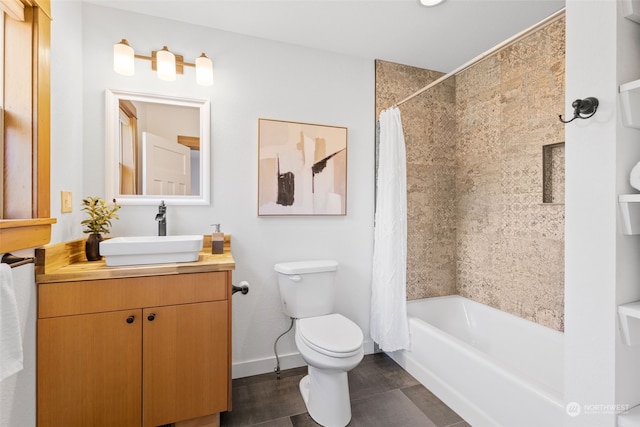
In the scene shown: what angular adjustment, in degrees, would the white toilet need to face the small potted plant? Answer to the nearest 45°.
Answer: approximately 135° to its right

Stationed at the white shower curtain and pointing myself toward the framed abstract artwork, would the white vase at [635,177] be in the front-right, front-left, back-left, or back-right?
back-left

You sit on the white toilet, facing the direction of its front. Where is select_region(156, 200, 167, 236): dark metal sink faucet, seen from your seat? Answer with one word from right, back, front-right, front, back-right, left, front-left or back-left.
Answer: back-right

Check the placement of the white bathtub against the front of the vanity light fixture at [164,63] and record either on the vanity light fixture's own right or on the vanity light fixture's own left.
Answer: on the vanity light fixture's own left

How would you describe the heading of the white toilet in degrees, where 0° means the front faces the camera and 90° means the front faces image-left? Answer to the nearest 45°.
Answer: approximately 315°
